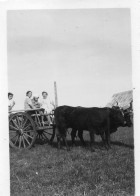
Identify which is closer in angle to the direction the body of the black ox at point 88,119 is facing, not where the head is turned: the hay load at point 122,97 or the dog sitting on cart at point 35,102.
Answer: the hay load

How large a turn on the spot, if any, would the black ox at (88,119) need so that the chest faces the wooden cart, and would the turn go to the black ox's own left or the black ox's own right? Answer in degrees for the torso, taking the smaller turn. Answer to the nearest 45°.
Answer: approximately 180°

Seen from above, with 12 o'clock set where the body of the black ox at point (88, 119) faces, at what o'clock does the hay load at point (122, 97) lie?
The hay load is roughly at 11 o'clock from the black ox.

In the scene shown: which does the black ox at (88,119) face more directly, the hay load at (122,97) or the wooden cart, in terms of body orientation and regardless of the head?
the hay load

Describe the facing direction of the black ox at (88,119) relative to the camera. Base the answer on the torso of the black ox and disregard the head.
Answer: to the viewer's right
